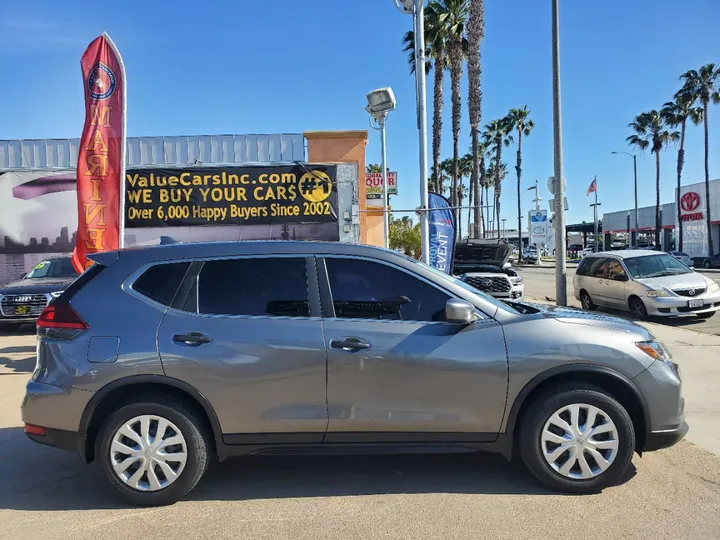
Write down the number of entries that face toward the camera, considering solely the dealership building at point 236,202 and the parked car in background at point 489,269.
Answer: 2

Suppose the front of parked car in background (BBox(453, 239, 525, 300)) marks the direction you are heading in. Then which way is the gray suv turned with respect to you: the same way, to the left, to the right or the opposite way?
to the left

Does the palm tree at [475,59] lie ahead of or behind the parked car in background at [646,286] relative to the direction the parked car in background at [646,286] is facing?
behind

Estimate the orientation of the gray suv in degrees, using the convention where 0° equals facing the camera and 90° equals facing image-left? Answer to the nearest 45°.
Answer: approximately 270°

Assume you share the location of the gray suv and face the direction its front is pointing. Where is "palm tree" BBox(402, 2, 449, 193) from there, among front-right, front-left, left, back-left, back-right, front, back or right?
left

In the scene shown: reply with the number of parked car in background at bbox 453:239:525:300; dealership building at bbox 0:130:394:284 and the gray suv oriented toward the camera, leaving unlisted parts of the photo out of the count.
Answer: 2

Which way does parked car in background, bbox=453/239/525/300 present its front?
toward the camera

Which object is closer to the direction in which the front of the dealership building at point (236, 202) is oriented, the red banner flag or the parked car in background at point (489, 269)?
the red banner flag

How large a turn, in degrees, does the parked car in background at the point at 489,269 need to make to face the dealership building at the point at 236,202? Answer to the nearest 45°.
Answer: approximately 90° to its right

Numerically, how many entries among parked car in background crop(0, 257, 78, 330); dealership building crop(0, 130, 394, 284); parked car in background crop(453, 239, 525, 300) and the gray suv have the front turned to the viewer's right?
1

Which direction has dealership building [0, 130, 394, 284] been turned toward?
toward the camera

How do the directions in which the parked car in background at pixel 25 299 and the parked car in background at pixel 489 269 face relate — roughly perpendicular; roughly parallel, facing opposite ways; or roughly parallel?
roughly parallel

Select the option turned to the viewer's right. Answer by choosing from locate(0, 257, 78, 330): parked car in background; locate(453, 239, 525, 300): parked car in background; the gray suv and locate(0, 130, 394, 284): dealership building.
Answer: the gray suv

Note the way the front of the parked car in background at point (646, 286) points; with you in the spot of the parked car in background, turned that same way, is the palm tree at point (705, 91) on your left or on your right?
on your left
